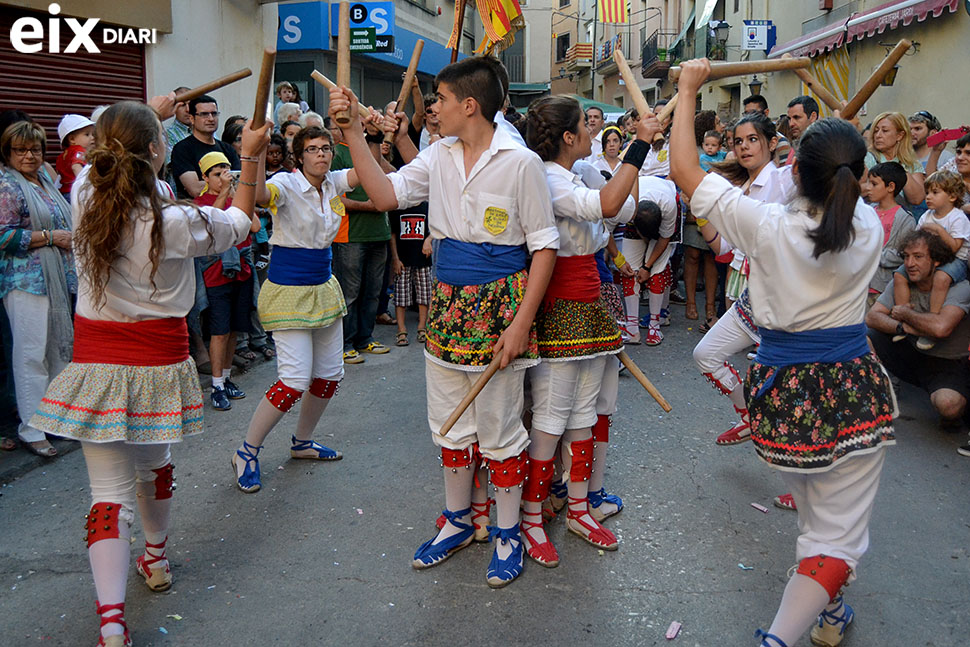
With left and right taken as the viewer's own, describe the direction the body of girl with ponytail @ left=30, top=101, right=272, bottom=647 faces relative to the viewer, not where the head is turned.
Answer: facing away from the viewer and to the right of the viewer

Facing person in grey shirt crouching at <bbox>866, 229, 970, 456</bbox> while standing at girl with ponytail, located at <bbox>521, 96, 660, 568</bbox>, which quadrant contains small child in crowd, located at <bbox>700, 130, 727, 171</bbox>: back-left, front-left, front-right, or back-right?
front-left

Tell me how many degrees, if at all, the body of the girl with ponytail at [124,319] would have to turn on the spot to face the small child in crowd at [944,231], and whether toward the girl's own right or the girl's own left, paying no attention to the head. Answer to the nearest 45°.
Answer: approximately 45° to the girl's own right

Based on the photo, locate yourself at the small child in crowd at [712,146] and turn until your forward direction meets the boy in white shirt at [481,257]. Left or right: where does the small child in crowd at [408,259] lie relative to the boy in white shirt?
right

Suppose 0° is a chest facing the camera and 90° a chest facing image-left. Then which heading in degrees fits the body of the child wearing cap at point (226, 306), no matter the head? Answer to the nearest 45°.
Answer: approximately 315°

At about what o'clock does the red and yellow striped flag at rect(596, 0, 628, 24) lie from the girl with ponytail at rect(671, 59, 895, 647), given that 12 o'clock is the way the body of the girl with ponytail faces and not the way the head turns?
The red and yellow striped flag is roughly at 1 o'clock from the girl with ponytail.

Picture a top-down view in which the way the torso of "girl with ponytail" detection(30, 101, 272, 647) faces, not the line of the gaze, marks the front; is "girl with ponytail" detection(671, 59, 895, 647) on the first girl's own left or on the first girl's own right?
on the first girl's own right

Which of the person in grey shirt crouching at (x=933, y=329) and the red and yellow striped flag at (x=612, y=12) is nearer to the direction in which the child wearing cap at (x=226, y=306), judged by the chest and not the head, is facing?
the person in grey shirt crouching

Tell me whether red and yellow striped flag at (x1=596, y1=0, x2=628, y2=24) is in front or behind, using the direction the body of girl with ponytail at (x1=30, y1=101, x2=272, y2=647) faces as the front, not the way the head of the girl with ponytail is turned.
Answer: in front

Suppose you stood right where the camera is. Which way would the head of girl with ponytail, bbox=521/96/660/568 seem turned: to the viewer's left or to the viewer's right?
to the viewer's right

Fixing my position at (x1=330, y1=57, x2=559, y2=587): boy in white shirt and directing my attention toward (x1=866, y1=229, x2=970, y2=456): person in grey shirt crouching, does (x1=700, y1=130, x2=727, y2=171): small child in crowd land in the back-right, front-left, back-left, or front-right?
front-left

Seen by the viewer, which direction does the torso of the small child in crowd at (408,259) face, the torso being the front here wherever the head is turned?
toward the camera
